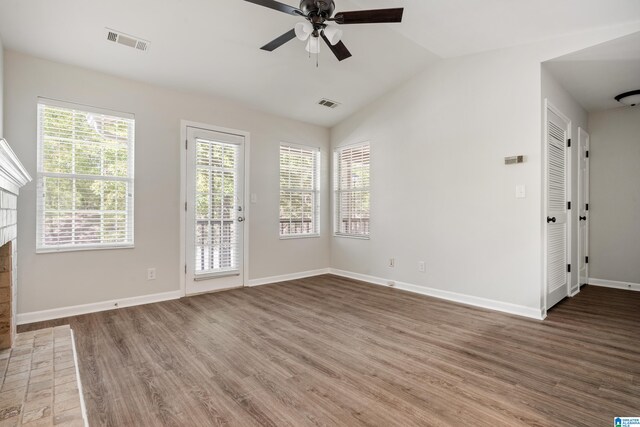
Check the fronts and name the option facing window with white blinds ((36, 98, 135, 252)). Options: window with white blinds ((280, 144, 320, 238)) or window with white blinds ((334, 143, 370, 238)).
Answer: window with white blinds ((334, 143, 370, 238))

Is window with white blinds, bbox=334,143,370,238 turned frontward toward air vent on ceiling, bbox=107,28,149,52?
yes

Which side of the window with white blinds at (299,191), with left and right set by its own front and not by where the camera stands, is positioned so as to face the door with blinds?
right

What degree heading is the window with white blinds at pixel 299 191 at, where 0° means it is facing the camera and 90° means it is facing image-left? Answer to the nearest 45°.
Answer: approximately 315°

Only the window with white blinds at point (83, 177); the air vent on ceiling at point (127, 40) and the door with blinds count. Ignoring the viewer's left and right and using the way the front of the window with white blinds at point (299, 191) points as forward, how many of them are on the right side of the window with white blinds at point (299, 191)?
3

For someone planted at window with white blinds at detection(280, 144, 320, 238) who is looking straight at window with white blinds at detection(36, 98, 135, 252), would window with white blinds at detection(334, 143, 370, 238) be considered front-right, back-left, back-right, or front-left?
back-left

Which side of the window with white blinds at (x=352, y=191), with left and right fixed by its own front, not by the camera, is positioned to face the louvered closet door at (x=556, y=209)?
left

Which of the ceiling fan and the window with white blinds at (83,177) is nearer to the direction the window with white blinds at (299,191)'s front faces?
the ceiling fan

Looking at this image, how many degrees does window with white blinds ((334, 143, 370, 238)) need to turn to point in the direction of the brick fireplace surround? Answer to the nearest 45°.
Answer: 0° — it already faces it

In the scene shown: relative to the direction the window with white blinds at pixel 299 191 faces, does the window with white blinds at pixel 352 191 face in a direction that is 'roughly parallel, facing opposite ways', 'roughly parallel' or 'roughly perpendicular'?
roughly perpendicular

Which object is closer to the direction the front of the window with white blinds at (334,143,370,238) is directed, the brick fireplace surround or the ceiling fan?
the brick fireplace surround

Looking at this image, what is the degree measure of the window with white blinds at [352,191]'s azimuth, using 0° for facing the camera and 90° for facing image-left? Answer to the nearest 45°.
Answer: approximately 45°
